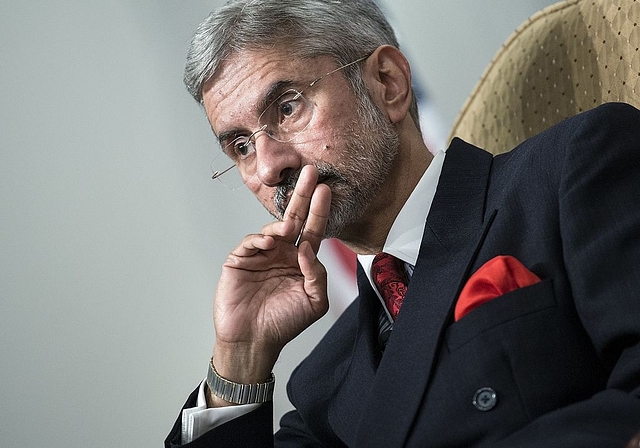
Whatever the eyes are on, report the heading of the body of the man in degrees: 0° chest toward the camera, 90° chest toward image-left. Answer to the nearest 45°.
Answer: approximately 45°
